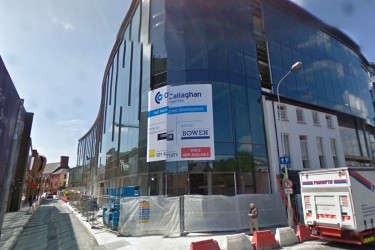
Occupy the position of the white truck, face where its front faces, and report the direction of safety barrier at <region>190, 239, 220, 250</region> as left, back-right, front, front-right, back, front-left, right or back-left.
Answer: back

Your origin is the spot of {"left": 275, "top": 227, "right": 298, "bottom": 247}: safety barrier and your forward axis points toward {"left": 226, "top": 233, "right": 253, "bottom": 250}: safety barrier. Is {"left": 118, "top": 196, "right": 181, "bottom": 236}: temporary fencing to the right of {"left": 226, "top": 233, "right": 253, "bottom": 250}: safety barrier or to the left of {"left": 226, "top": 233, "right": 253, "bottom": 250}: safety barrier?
right

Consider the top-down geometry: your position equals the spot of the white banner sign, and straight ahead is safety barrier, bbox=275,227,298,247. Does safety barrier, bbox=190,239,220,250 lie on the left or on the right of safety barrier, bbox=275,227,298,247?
right

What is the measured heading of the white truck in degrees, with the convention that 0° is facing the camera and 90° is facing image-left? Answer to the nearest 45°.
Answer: approximately 225°

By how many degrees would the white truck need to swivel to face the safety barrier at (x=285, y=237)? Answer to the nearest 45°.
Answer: approximately 135° to its left

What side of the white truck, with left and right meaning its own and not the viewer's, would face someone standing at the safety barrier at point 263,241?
back

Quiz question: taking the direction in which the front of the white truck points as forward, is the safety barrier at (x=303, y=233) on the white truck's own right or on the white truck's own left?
on the white truck's own left
